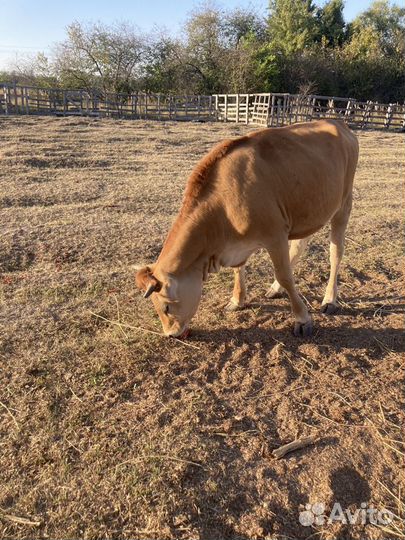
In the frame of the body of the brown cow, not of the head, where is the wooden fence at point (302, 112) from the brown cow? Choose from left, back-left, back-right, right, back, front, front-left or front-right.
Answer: back-right

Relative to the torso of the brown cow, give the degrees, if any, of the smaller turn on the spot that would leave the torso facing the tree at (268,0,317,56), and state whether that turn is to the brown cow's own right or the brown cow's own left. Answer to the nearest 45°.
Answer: approximately 135° to the brown cow's own right

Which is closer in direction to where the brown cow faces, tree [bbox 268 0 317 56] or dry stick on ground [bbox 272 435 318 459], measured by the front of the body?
the dry stick on ground

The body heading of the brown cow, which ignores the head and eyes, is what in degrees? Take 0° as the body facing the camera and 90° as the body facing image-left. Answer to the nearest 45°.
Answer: approximately 45°

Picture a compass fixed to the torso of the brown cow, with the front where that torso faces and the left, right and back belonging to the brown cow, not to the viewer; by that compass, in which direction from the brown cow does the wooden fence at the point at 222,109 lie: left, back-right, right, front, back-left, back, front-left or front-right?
back-right

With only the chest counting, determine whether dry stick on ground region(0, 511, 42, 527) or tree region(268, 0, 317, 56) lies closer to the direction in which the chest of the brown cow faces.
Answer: the dry stick on ground

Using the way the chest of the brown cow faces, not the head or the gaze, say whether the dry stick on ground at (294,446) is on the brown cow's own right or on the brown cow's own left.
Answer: on the brown cow's own left

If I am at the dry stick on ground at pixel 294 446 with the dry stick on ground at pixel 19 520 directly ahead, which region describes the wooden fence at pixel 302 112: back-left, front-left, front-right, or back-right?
back-right

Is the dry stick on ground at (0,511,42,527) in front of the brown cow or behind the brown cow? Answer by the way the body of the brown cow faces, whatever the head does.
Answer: in front

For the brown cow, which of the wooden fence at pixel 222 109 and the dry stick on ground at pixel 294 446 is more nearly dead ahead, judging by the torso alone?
the dry stick on ground
